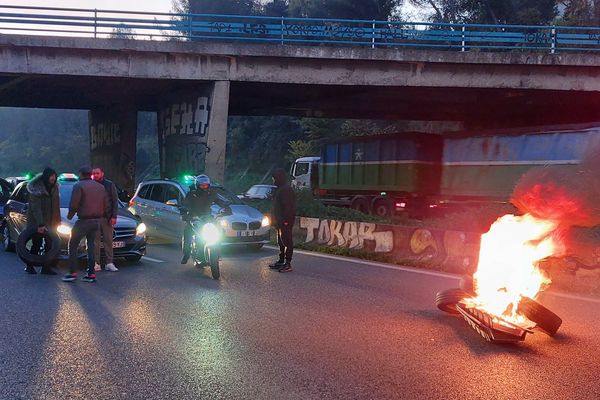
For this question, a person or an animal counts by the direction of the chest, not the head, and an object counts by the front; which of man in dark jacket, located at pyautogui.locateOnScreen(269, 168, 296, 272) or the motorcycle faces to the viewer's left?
the man in dark jacket

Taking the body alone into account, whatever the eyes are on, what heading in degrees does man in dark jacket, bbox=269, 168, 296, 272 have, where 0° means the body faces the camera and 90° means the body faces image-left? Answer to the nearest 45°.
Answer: approximately 90°

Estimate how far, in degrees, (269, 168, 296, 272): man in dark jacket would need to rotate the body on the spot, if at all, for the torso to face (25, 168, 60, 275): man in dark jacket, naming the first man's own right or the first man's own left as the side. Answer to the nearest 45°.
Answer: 0° — they already face them

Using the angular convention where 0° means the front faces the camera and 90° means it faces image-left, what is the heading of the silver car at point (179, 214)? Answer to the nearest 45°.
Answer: approximately 315°

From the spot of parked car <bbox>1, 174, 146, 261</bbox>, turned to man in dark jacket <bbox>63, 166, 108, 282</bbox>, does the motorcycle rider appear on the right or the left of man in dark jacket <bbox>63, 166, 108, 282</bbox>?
left
